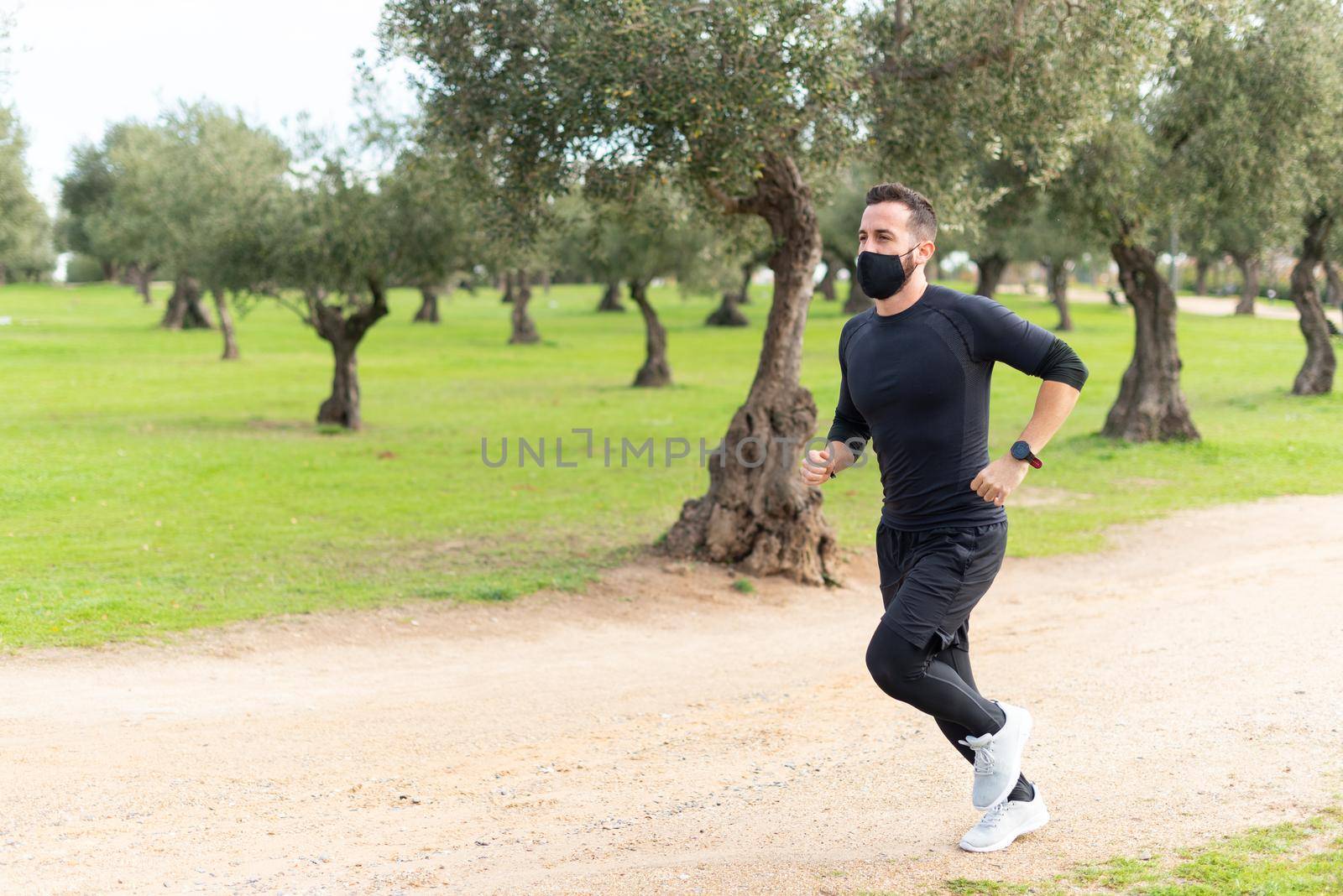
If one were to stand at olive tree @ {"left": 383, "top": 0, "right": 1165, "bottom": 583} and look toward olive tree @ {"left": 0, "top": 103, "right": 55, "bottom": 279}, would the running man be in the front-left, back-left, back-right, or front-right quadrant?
back-left

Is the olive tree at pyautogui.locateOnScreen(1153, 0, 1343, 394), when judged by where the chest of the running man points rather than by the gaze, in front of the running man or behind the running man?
behind

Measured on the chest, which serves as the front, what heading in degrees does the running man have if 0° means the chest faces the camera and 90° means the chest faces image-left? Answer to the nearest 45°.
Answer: approximately 45°

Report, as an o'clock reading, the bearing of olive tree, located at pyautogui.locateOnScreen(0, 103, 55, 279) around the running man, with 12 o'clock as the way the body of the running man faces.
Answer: The olive tree is roughly at 3 o'clock from the running man.

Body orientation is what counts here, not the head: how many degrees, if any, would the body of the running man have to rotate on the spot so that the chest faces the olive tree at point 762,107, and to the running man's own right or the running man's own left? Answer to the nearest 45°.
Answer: approximately 135° to the running man's own right
